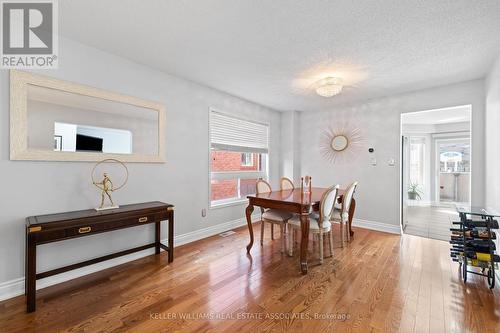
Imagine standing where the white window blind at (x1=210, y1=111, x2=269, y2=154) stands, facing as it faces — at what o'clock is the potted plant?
The potted plant is roughly at 10 o'clock from the white window blind.

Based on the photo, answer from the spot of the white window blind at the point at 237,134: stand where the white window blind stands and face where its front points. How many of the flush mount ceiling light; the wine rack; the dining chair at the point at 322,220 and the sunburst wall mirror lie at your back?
0

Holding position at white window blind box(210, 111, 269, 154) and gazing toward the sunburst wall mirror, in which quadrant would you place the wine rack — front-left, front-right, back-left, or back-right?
front-right

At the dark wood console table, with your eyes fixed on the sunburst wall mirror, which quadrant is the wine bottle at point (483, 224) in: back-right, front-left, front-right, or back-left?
front-right

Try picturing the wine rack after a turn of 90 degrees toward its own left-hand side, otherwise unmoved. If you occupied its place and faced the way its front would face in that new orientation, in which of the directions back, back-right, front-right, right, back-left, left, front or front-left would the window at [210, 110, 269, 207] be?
right

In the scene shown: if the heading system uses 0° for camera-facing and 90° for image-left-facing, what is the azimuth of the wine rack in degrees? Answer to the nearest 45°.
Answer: approximately 90°

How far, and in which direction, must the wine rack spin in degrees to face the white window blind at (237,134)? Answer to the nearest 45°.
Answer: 0° — it already faces it

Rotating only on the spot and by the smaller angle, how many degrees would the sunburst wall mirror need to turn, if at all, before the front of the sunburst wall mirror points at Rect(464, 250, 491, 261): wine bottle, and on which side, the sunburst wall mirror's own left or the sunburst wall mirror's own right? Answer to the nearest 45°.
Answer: approximately 45° to the sunburst wall mirror's own left

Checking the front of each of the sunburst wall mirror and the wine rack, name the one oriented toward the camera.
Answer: the sunburst wall mirror

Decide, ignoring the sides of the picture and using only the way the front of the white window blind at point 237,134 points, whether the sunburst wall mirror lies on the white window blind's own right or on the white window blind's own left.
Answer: on the white window blind's own left

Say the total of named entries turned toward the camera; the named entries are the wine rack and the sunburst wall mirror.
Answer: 1

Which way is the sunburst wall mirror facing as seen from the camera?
toward the camera

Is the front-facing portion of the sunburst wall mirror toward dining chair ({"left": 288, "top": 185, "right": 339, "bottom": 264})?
yes

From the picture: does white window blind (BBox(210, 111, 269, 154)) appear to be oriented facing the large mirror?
no

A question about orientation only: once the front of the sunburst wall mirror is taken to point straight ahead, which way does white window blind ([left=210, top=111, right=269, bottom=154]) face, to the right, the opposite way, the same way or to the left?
to the left

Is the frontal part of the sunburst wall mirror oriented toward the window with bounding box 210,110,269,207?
no

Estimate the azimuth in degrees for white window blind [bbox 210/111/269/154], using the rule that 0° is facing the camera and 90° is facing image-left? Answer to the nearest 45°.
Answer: approximately 315°

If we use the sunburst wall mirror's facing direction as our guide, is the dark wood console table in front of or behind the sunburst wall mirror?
in front
